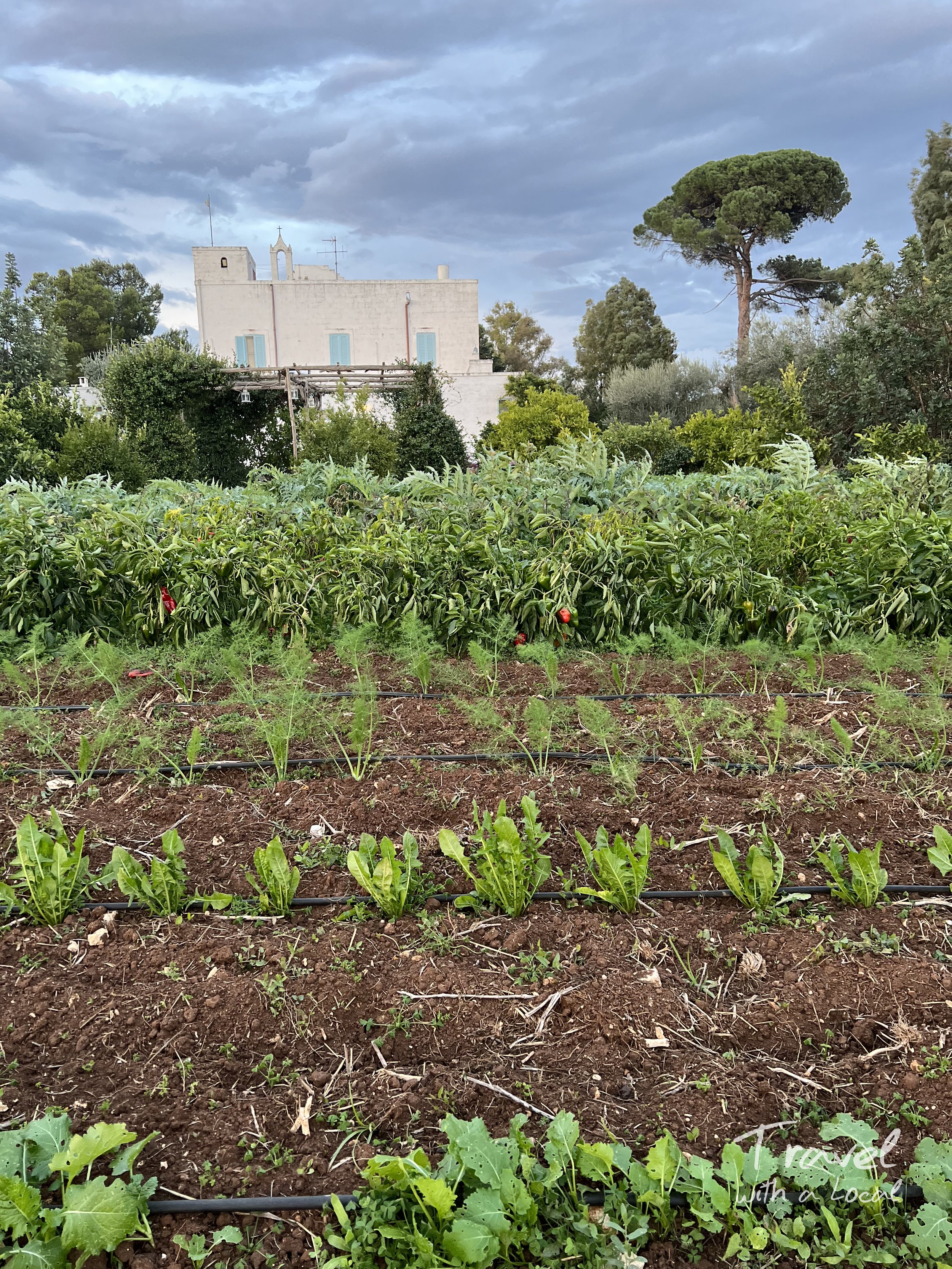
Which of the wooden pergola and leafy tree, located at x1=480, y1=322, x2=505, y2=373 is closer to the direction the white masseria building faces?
the wooden pergola

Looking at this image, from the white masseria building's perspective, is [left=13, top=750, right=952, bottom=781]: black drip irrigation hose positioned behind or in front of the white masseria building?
in front

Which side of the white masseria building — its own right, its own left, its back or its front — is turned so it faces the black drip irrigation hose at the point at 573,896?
front

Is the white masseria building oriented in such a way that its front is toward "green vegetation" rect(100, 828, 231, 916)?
yes

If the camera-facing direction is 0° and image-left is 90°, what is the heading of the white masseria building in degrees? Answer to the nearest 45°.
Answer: approximately 0°

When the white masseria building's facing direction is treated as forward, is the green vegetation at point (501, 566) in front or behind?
in front

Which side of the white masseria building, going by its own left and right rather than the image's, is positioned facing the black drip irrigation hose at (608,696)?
front

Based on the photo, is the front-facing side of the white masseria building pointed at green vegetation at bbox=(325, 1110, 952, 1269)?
yes

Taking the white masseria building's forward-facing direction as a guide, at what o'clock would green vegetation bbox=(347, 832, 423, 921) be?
The green vegetation is roughly at 12 o'clock from the white masseria building.

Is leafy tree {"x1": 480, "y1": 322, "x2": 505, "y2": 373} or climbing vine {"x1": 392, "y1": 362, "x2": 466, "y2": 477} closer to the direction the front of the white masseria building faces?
the climbing vine
